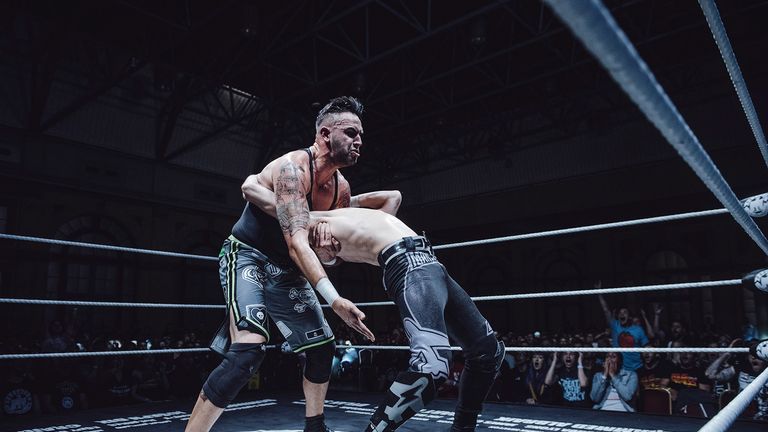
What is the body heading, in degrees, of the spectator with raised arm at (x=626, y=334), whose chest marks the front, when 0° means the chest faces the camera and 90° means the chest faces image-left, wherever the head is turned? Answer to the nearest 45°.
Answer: approximately 0°

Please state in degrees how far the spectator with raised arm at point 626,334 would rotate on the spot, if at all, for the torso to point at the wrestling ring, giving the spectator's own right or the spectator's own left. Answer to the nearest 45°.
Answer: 0° — they already face it
